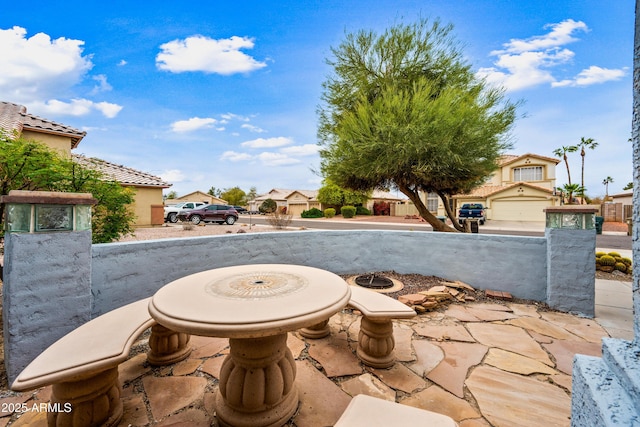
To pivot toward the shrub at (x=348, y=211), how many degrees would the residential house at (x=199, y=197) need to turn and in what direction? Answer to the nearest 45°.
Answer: approximately 45° to its left

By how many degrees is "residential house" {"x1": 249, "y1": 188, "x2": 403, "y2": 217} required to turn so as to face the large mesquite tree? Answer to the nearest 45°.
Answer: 0° — it already faces it

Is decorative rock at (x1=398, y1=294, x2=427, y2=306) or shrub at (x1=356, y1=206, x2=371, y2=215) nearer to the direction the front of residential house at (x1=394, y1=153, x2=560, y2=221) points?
the decorative rock

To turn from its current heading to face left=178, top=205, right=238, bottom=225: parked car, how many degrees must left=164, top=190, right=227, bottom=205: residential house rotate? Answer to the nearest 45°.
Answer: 0° — it already faces it

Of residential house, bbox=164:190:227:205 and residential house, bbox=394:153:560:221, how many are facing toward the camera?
2

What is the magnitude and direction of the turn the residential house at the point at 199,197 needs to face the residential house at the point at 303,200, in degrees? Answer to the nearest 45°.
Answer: approximately 45° to its left

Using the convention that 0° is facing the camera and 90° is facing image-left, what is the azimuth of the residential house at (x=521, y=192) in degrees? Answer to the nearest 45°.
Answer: approximately 0°

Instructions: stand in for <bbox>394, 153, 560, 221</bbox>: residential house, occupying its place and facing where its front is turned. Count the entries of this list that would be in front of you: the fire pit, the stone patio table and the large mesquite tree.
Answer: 3

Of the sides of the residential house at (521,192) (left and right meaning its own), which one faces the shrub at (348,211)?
right
